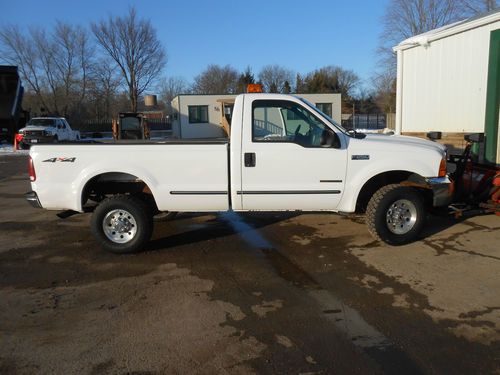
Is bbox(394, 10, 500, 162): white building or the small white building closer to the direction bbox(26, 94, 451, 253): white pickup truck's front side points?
the white building

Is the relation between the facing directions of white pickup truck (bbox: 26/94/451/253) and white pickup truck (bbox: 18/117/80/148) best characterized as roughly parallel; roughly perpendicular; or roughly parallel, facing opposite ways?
roughly perpendicular

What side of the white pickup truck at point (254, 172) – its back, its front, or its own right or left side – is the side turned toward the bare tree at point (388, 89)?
left

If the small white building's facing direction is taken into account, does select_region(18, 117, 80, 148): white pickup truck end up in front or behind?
in front

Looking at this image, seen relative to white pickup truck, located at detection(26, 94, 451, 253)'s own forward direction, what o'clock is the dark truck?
The dark truck is roughly at 8 o'clock from the white pickup truck.

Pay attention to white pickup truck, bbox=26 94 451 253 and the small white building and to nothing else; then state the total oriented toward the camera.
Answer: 1

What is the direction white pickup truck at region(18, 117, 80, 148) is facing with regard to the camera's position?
facing the viewer and to the left of the viewer

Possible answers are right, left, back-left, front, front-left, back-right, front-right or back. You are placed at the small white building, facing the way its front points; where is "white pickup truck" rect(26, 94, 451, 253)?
front

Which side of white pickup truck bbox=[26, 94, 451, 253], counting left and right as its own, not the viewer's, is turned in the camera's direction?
right

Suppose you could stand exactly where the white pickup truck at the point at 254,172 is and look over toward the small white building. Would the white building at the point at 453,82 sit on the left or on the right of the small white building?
right

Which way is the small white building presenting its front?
toward the camera

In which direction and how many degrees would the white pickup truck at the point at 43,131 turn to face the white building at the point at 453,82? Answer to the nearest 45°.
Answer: approximately 90° to its left
